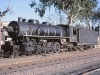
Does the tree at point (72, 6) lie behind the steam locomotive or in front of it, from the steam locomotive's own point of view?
behind

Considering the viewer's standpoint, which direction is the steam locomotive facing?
facing the viewer and to the left of the viewer
